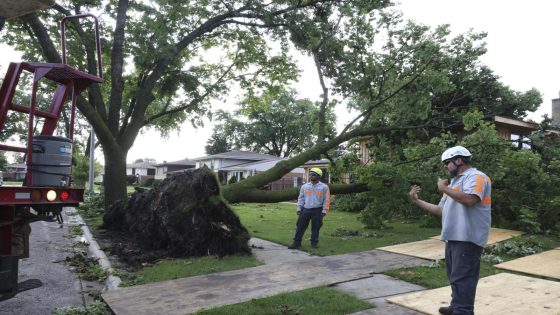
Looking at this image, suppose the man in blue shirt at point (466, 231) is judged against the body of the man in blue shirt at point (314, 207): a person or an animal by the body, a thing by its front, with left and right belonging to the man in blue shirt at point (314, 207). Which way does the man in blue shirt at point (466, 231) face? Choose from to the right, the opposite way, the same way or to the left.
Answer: to the right

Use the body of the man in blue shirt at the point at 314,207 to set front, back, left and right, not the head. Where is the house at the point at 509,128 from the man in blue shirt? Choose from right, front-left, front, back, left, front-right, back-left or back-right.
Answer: back-left

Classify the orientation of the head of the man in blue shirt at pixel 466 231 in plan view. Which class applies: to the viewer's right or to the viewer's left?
to the viewer's left

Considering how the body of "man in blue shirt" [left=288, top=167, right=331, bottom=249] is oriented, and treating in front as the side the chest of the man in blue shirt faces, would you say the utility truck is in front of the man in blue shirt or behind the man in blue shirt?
in front

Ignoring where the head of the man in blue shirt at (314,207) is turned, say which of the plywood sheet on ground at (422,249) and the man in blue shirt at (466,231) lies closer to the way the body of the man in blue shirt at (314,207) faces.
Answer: the man in blue shirt

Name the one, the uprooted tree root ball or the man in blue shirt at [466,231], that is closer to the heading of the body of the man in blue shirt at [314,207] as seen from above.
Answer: the man in blue shirt

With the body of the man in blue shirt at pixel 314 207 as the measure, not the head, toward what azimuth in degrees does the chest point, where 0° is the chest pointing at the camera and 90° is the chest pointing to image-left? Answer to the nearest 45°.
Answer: approximately 0°

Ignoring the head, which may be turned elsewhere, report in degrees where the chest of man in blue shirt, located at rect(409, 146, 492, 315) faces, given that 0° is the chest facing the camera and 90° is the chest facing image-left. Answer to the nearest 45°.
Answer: approximately 90°

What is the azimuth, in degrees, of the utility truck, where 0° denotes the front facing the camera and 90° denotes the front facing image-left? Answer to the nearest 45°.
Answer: approximately 180°

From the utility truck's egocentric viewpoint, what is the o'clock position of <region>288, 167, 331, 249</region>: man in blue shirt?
The man in blue shirt is roughly at 2 o'clock from the utility truck.

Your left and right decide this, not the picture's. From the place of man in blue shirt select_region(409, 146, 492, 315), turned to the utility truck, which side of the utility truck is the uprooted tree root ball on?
right

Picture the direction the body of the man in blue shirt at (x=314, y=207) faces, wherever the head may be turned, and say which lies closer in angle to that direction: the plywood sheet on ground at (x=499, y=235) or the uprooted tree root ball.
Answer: the uprooted tree root ball

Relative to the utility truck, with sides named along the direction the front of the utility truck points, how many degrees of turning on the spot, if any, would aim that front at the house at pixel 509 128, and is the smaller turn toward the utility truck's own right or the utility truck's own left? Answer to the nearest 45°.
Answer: approximately 90° to the utility truck's own right

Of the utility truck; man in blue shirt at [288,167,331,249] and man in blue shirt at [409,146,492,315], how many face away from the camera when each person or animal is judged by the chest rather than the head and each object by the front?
1
